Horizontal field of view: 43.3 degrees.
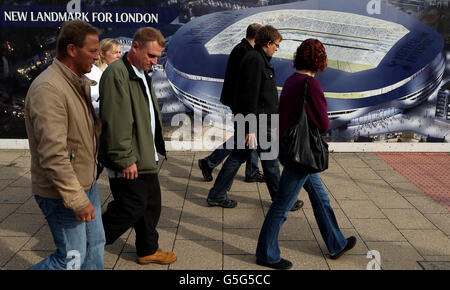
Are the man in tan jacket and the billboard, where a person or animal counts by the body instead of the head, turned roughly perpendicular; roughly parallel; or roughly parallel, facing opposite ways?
roughly perpendicular
